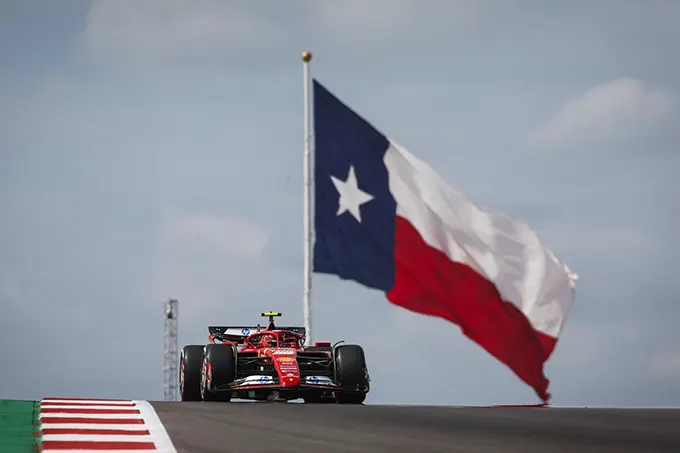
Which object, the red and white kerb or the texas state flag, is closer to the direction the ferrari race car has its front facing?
the red and white kerb
